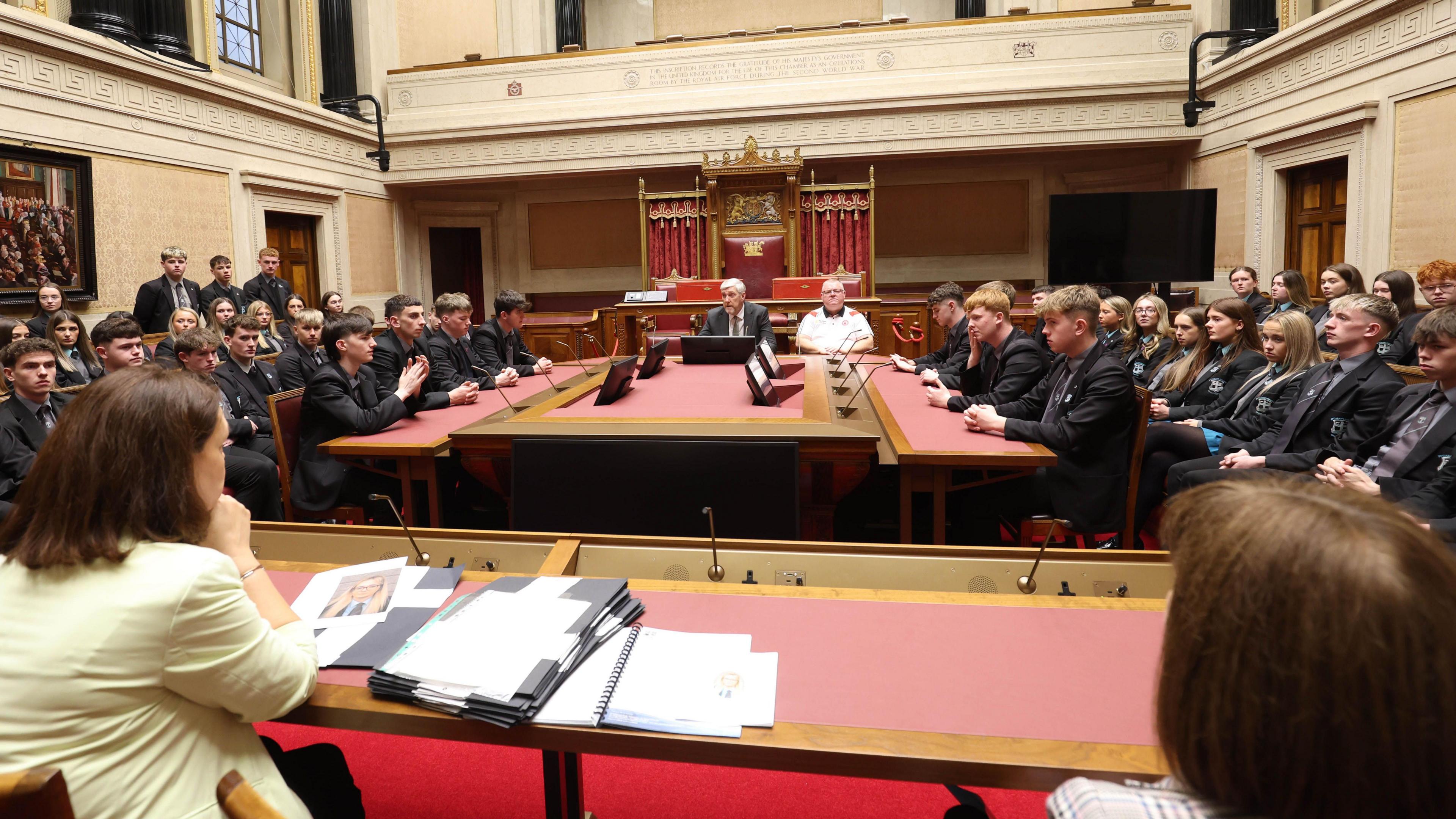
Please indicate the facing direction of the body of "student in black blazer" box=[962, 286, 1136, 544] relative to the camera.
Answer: to the viewer's left

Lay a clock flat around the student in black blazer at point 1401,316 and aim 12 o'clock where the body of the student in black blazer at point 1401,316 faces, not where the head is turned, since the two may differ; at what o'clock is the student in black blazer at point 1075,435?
the student in black blazer at point 1075,435 is roughly at 11 o'clock from the student in black blazer at point 1401,316.

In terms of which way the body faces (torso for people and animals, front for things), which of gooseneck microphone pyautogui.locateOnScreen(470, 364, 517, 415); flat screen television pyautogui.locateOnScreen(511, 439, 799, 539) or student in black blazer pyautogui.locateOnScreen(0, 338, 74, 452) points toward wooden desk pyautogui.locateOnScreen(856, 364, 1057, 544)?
the student in black blazer

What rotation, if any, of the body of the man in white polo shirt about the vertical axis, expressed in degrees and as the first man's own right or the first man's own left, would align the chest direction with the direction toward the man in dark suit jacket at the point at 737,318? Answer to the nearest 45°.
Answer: approximately 90° to the first man's own right

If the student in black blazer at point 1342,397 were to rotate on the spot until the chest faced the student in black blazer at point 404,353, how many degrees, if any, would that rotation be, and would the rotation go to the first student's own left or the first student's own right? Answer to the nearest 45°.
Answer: approximately 45° to the first student's own right

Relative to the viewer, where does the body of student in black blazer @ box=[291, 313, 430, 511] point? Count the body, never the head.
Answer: to the viewer's right

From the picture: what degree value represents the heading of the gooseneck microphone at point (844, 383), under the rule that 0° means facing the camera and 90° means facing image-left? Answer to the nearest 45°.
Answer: approximately 270°

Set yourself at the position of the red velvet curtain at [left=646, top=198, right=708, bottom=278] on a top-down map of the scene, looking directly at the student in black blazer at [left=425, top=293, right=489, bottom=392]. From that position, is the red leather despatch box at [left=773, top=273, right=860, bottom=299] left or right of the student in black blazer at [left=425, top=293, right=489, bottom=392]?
left

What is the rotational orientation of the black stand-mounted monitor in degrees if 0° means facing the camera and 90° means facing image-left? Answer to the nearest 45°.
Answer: approximately 0°

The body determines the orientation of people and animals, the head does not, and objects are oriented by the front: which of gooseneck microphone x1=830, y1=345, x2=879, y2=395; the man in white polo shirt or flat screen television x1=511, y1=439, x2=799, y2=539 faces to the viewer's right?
the gooseneck microphone

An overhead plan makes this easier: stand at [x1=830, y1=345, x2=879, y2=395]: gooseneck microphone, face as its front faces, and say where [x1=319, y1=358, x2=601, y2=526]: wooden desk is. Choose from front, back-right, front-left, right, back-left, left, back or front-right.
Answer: back-right
